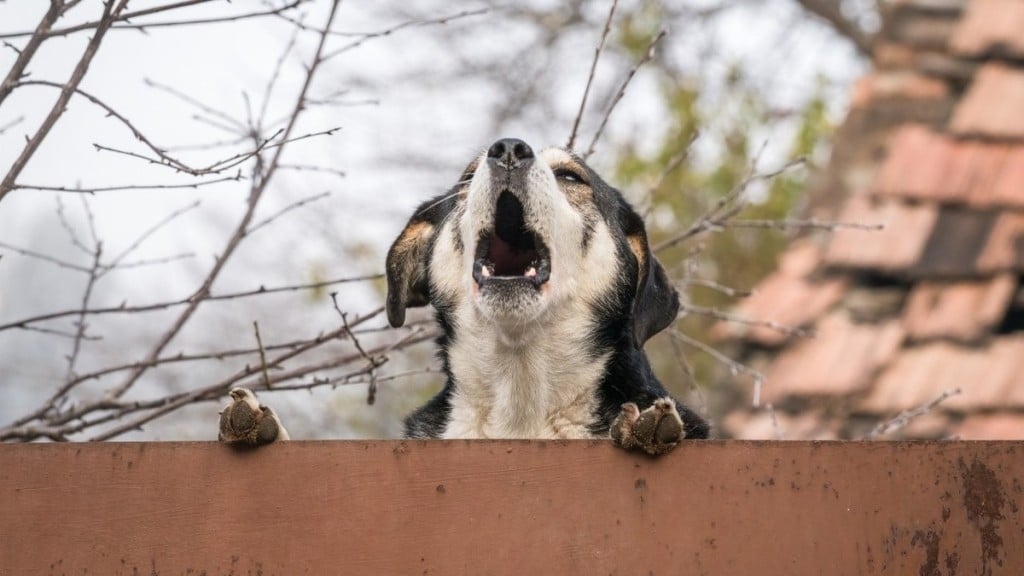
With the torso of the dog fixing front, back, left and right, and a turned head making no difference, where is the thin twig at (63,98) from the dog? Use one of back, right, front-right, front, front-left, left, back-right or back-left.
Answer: back-right

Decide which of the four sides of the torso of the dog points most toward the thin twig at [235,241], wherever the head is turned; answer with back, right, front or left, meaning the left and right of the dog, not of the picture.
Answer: right

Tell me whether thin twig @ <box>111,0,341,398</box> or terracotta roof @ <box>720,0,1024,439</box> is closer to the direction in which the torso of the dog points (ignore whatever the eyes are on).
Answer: the thin twig

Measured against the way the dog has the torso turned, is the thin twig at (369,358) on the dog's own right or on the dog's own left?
on the dog's own right

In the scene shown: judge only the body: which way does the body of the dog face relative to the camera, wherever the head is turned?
toward the camera

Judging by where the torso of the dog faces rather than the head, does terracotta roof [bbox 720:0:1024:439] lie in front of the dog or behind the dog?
behind
